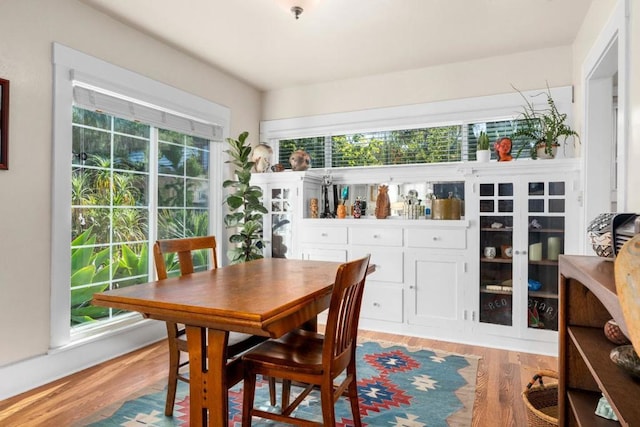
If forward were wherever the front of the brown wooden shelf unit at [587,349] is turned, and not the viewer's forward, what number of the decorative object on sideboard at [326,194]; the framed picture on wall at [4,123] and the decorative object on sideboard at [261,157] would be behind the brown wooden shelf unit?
0

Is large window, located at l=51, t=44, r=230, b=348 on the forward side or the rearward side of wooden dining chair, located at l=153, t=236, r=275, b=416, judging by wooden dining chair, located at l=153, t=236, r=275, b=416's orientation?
on the rearward side

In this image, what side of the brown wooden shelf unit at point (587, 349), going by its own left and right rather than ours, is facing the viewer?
left

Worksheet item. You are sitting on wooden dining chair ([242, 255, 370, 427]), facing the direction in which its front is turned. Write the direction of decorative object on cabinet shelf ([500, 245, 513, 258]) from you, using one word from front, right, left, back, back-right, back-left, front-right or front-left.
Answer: right

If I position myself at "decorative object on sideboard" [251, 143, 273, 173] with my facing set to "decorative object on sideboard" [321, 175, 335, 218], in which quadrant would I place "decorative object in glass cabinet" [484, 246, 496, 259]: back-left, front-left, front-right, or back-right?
front-right

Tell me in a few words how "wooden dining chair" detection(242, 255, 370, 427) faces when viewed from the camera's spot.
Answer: facing away from the viewer and to the left of the viewer

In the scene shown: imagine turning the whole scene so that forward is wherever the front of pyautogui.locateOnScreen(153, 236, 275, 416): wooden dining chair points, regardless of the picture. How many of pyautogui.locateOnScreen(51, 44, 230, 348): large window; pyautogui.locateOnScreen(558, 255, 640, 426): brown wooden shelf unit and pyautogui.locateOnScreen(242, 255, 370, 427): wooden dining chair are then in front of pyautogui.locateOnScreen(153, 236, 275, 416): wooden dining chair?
2

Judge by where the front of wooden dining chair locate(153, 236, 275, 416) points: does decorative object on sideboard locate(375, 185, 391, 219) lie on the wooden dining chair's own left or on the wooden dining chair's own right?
on the wooden dining chair's own left

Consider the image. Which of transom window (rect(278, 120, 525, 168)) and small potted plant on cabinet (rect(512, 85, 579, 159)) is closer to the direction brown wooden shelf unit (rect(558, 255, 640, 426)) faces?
the transom window

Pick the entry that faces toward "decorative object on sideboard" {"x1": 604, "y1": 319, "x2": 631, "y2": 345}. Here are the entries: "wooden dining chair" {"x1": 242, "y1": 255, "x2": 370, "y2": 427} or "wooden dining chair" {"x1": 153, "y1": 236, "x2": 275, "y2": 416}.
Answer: "wooden dining chair" {"x1": 153, "y1": 236, "x2": 275, "y2": 416}

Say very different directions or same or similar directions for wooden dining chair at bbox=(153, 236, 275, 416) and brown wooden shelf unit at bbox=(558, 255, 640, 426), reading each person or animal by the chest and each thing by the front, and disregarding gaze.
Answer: very different directions

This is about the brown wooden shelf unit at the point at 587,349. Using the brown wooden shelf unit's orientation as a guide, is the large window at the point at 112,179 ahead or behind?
ahead

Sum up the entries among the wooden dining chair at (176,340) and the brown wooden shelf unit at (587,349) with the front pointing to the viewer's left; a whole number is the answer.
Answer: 1

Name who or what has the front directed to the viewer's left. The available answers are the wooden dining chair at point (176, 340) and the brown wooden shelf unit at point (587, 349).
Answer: the brown wooden shelf unit

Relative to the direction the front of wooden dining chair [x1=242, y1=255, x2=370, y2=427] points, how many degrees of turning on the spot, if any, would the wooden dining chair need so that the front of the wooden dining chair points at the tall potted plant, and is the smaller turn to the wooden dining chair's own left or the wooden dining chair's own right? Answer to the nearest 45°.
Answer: approximately 45° to the wooden dining chair's own right

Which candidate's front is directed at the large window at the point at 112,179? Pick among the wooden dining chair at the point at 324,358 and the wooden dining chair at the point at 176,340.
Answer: the wooden dining chair at the point at 324,358

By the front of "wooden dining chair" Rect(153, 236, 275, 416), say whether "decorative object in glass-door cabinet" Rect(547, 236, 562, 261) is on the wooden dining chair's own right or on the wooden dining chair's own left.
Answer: on the wooden dining chair's own left

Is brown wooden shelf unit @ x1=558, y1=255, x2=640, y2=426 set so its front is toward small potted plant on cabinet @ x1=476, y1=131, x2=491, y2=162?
no

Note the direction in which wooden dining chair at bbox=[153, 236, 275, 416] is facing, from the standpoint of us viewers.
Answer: facing the viewer and to the right of the viewer
